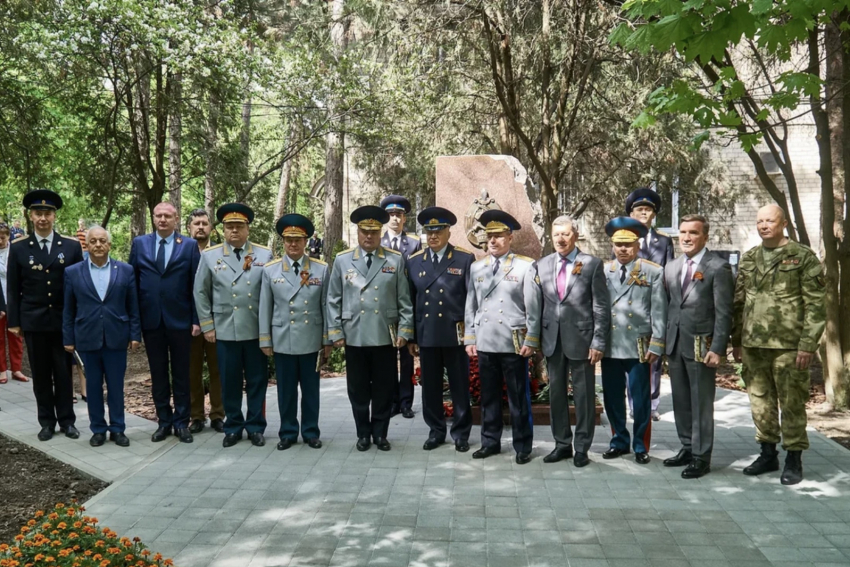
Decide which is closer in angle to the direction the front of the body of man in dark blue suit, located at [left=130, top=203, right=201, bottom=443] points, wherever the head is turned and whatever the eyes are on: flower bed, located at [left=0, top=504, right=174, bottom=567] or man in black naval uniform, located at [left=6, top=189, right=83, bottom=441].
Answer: the flower bed

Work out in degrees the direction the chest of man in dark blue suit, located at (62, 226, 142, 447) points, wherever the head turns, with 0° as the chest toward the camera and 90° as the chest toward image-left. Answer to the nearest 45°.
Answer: approximately 0°

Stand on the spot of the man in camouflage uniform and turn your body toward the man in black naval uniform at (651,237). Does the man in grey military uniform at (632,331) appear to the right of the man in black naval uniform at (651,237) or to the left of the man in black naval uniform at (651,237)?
left

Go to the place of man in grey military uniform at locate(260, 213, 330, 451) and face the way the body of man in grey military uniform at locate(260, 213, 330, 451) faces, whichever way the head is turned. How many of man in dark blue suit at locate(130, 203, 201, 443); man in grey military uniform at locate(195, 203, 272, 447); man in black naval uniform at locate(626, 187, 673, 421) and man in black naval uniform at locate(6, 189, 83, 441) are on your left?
1

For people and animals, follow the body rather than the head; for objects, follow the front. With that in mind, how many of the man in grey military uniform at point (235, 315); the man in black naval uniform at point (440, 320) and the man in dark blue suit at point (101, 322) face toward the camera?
3

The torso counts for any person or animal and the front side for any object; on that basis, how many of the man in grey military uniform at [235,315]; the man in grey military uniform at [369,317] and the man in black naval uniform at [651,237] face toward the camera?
3

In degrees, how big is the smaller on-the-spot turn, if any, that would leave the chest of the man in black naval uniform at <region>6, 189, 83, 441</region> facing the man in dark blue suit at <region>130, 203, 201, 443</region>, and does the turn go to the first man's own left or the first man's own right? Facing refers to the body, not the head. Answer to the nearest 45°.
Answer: approximately 45° to the first man's own left
